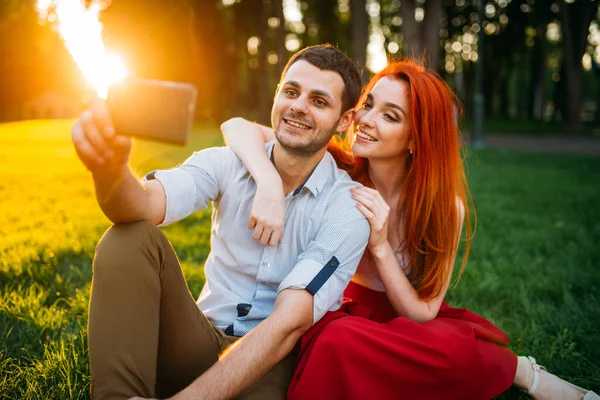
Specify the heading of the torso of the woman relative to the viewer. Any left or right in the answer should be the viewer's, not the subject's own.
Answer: facing the viewer and to the left of the viewer

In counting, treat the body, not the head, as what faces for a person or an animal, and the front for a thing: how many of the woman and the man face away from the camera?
0

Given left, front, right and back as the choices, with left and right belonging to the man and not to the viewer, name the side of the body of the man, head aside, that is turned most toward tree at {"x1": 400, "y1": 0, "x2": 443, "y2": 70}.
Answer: back

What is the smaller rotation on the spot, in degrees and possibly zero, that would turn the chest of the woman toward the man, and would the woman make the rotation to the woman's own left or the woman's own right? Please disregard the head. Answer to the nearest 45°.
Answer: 0° — they already face them
